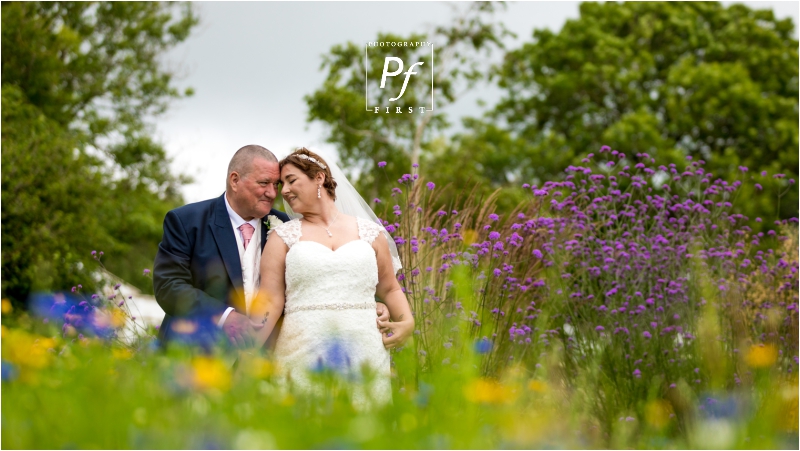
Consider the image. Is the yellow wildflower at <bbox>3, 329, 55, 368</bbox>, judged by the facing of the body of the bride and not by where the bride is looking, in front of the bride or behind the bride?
in front

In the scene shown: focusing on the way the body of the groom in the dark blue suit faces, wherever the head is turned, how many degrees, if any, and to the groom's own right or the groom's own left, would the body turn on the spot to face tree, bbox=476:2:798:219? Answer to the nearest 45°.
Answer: approximately 90° to the groom's own left

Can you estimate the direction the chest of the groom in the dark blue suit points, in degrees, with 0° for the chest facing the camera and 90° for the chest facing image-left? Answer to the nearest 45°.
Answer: approximately 315°

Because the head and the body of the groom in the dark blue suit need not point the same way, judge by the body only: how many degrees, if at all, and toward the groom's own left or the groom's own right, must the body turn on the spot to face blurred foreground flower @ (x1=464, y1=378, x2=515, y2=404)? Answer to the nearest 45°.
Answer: approximately 45° to the groom's own right

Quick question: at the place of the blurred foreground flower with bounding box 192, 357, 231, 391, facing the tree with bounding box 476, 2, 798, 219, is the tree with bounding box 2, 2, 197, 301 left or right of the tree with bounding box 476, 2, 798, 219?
left

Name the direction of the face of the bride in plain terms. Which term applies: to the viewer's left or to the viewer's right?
to the viewer's left

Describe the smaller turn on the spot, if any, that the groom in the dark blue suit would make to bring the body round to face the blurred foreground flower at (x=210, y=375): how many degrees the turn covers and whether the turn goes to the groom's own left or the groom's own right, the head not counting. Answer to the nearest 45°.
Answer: approximately 45° to the groom's own right

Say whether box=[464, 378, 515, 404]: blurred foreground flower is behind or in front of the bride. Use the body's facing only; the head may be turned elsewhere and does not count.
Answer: in front

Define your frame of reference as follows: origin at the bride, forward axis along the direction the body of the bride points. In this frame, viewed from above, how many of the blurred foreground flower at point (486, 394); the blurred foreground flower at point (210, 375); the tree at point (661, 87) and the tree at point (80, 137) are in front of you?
2

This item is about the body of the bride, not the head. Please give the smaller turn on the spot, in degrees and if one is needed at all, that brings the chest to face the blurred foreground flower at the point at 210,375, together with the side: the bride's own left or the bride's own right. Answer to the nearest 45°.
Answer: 0° — they already face it

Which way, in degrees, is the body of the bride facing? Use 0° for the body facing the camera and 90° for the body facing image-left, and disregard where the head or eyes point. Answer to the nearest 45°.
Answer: approximately 0°

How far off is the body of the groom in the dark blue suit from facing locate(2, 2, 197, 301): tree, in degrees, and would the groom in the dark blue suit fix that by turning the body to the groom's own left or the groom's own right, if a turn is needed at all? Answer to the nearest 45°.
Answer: approximately 135° to the groom's own left
